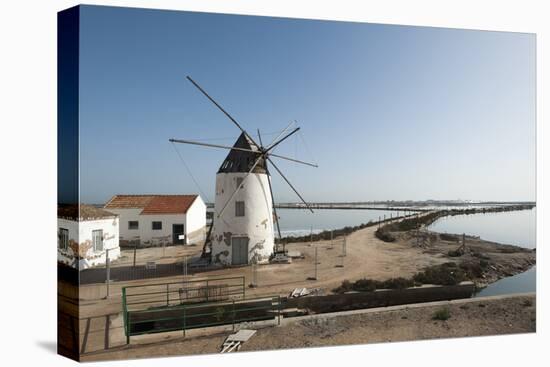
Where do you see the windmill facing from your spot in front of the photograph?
facing the viewer and to the right of the viewer

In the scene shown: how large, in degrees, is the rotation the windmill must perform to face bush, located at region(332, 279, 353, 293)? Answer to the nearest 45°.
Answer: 0° — it already faces it

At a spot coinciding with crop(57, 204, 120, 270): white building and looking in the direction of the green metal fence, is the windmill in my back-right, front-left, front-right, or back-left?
front-left

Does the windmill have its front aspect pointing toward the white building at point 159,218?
no

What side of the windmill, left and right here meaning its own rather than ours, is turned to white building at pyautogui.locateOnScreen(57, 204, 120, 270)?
right

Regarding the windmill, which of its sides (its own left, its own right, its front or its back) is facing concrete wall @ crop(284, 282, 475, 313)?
front

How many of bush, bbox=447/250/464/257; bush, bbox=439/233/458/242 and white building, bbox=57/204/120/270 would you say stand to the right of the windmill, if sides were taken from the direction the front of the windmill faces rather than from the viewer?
1

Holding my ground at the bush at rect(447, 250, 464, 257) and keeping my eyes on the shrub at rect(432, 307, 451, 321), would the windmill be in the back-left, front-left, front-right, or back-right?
front-right

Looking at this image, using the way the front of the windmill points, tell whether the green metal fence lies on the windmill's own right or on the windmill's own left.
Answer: on the windmill's own right
